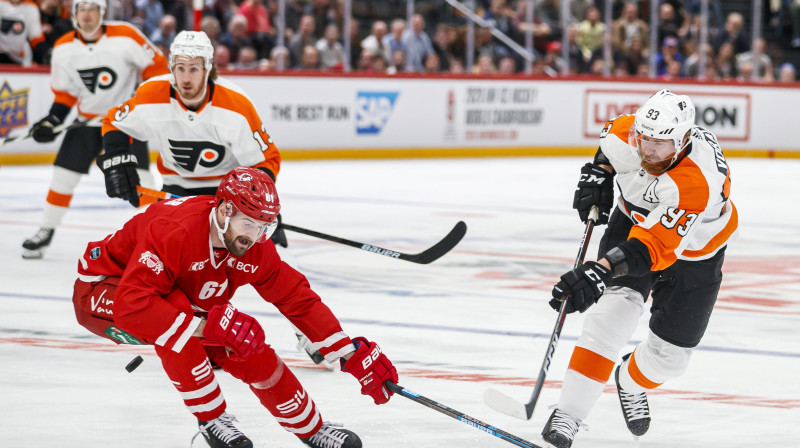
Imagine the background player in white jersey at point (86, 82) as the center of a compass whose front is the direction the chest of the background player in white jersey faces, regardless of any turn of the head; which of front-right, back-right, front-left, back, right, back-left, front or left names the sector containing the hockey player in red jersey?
front

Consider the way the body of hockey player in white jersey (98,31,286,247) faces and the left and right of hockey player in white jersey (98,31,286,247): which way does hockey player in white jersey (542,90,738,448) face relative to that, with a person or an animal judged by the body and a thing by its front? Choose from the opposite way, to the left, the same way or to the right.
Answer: to the right

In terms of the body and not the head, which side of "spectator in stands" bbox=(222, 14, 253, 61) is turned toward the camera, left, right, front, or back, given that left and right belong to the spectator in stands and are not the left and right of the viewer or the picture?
front

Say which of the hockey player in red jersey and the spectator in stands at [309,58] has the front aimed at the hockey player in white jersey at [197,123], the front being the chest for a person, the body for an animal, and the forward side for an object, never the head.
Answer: the spectator in stands

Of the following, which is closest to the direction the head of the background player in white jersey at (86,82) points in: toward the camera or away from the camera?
toward the camera

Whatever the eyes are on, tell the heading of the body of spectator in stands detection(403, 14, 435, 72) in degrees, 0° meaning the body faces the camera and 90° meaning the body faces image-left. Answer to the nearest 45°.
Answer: approximately 0°

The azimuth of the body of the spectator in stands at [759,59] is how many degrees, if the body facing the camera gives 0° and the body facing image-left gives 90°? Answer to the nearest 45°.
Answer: approximately 0°

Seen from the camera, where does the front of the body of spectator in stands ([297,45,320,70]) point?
toward the camera

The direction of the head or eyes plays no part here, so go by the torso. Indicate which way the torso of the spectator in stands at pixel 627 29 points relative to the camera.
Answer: toward the camera

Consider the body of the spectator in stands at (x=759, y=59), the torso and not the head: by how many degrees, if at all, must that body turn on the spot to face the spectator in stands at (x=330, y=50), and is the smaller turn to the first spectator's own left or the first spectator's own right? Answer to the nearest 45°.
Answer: approximately 45° to the first spectator's own right

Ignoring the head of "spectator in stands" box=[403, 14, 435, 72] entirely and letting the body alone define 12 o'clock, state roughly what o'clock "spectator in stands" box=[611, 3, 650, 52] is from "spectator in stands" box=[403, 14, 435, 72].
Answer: "spectator in stands" box=[611, 3, 650, 52] is roughly at 8 o'clock from "spectator in stands" box=[403, 14, 435, 72].

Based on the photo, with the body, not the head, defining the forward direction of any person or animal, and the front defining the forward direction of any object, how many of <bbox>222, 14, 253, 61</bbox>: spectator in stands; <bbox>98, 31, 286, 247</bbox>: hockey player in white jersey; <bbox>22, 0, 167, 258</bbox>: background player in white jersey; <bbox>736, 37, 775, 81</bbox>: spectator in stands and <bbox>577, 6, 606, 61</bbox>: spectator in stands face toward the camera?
5

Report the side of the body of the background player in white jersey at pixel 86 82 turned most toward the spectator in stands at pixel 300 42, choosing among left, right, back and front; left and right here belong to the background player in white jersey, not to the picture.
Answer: back

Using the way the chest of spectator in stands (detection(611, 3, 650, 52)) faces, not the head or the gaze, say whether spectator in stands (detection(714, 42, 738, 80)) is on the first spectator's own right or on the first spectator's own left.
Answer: on the first spectator's own left

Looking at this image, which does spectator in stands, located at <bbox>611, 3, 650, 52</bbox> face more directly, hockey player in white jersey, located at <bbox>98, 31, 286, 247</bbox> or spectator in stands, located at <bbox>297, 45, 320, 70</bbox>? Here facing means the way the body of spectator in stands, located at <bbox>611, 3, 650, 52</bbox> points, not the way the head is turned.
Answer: the hockey player in white jersey

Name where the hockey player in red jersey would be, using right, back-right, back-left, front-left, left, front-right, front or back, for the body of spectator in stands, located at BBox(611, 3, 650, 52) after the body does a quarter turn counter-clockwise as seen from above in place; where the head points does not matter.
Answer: right

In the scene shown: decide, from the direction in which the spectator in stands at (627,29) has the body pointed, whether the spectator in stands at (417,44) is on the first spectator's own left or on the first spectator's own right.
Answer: on the first spectator's own right

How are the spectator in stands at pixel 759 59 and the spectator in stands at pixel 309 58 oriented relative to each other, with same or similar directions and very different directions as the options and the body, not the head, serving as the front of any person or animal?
same or similar directions

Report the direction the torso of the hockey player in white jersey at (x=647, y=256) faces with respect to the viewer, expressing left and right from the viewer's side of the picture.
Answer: facing the viewer and to the left of the viewer

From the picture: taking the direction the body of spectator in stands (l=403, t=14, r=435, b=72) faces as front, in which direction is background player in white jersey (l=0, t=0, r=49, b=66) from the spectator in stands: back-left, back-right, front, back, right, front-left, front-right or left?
front-right
